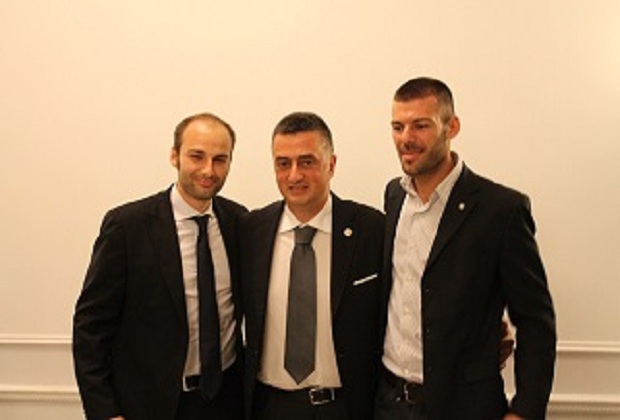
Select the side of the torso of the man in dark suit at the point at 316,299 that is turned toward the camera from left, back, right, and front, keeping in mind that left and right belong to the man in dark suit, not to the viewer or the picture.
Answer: front

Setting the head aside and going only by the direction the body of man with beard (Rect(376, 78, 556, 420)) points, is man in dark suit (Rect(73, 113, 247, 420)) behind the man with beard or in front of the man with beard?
in front

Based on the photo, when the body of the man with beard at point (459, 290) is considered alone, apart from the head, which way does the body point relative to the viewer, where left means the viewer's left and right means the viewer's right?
facing the viewer and to the left of the viewer

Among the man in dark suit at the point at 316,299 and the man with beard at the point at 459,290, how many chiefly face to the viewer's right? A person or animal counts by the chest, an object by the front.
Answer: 0
